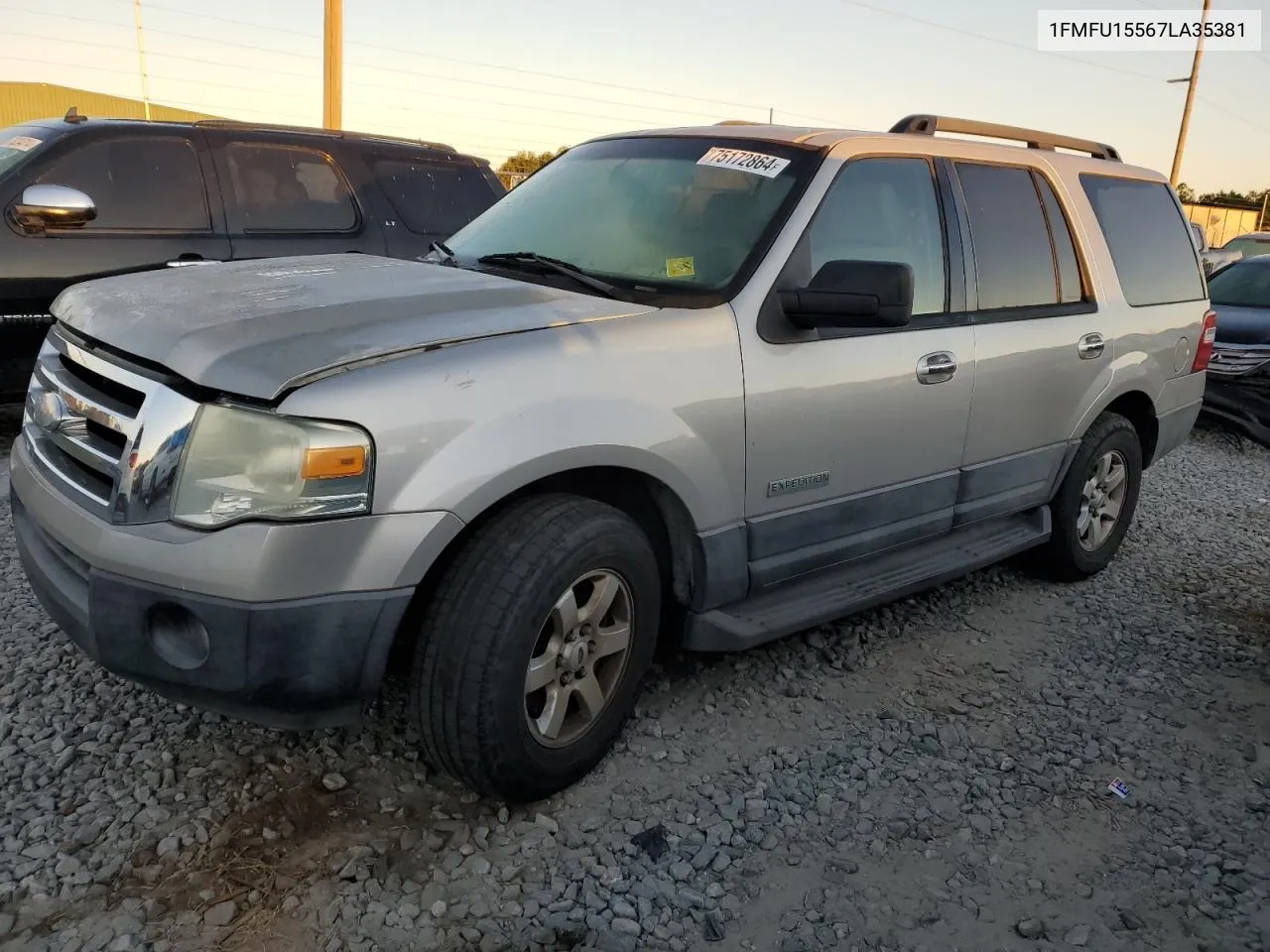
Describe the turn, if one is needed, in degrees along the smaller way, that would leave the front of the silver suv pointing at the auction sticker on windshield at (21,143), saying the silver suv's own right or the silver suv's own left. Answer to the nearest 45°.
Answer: approximately 90° to the silver suv's own right

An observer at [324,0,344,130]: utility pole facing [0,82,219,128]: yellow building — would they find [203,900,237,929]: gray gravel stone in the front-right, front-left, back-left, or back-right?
back-left

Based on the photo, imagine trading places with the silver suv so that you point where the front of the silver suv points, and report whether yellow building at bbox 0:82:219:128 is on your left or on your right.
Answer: on your right

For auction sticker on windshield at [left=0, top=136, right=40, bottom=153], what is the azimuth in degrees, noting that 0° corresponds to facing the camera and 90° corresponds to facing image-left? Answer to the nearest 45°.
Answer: approximately 45°

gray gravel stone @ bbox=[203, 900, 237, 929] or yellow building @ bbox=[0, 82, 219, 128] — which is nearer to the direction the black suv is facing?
the gray gravel stone

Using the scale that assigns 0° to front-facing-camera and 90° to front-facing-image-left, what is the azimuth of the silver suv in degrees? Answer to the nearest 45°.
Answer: approximately 45°

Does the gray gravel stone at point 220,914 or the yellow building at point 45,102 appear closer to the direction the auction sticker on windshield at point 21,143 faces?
the gray gravel stone

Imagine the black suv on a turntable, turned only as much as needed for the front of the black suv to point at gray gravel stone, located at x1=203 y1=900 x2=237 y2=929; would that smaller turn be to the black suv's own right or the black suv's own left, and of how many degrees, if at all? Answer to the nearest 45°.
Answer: approximately 45° to the black suv's own left

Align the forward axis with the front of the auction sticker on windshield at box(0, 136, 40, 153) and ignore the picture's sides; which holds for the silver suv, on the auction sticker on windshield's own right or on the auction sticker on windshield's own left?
on the auction sticker on windshield's own left

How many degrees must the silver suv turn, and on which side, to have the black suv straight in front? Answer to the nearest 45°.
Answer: approximately 90° to its right

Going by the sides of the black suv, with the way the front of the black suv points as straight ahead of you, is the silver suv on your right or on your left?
on your left
